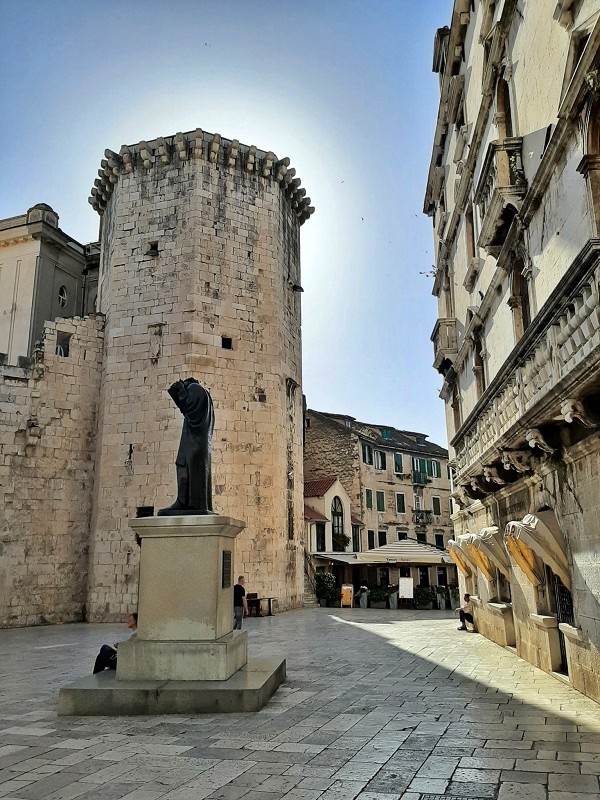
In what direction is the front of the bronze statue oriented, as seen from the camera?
facing to the left of the viewer

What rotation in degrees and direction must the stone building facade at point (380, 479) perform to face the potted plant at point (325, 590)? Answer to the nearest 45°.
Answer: approximately 45° to its right

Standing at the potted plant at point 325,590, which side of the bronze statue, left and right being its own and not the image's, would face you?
right

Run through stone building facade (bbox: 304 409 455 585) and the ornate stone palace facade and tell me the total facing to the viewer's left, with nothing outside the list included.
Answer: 1

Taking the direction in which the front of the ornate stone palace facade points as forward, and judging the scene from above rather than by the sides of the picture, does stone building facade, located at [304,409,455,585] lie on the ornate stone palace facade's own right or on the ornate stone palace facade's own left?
on the ornate stone palace facade's own right

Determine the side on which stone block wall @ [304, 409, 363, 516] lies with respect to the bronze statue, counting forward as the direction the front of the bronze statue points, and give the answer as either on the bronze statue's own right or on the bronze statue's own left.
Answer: on the bronze statue's own right

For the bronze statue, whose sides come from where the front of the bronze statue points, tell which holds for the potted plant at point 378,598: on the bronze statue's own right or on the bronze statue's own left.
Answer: on the bronze statue's own right

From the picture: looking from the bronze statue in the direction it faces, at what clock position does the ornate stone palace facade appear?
The ornate stone palace facade is roughly at 6 o'clock from the bronze statue.

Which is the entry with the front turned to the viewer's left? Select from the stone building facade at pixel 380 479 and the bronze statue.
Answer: the bronze statue

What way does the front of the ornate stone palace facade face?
to the viewer's left

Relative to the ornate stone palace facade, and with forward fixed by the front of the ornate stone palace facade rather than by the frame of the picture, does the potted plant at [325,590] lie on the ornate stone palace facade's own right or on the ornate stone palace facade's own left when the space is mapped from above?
on the ornate stone palace facade's own right

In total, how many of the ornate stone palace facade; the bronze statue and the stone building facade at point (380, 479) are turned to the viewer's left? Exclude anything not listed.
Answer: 2

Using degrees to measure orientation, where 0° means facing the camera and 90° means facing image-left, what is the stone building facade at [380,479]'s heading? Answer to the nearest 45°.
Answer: approximately 315°
